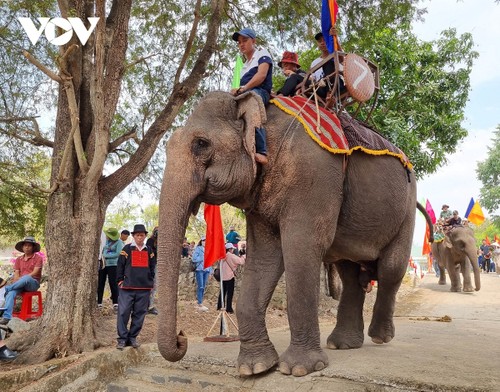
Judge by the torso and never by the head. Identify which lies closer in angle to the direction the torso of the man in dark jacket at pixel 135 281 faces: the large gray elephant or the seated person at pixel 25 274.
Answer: the large gray elephant

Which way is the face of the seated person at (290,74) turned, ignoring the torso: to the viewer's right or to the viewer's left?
to the viewer's left

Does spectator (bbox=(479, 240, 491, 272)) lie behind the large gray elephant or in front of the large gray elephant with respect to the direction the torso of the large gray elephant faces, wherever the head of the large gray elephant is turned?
behind

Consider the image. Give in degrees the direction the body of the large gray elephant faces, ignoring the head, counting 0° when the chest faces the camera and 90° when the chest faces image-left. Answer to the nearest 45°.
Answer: approximately 45°

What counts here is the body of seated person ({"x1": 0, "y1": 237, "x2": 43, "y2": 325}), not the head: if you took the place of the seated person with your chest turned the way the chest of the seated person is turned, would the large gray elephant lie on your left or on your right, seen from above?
on your left

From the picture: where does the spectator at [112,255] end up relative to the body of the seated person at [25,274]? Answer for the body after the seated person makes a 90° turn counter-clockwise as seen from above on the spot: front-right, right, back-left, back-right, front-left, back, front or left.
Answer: left

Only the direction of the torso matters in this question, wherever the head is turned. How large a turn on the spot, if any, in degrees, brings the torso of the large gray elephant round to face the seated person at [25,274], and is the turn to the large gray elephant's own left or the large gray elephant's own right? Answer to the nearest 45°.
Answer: approximately 90° to the large gray elephant's own right

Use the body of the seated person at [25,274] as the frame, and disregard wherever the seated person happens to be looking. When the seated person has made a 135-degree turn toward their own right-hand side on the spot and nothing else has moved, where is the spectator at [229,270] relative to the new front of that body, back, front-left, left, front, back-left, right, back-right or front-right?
right
